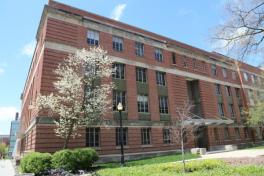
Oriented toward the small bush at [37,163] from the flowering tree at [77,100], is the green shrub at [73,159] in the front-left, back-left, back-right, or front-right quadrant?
front-left

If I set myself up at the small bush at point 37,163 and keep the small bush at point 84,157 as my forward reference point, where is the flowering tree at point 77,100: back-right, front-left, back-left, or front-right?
front-left

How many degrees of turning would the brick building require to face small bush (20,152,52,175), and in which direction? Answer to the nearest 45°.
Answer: approximately 90° to its right

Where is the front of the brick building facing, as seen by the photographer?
facing the viewer and to the right of the viewer
